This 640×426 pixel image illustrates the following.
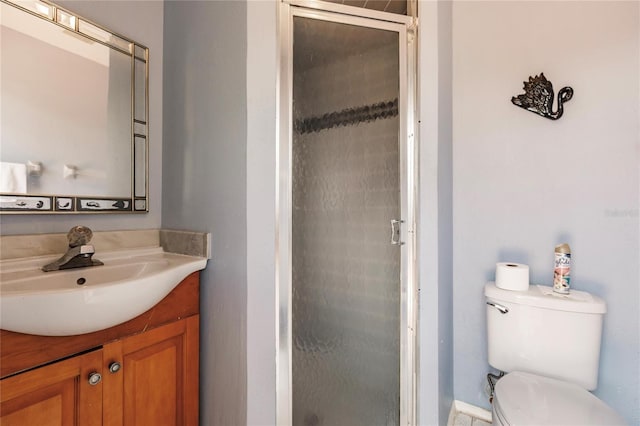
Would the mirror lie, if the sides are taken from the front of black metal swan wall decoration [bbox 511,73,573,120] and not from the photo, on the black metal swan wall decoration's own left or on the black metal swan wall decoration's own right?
on the black metal swan wall decoration's own right

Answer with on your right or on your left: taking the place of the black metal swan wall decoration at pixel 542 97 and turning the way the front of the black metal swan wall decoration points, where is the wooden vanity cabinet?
on your right

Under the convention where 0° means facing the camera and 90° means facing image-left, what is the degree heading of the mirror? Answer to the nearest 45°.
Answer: approximately 315°

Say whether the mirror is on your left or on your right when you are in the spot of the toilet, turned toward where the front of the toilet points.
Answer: on your right
